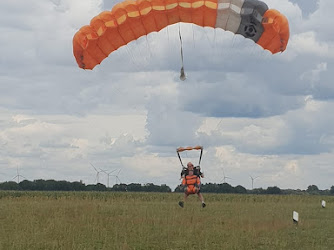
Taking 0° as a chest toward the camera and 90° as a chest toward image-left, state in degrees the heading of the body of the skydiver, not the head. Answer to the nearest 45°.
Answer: approximately 0°
